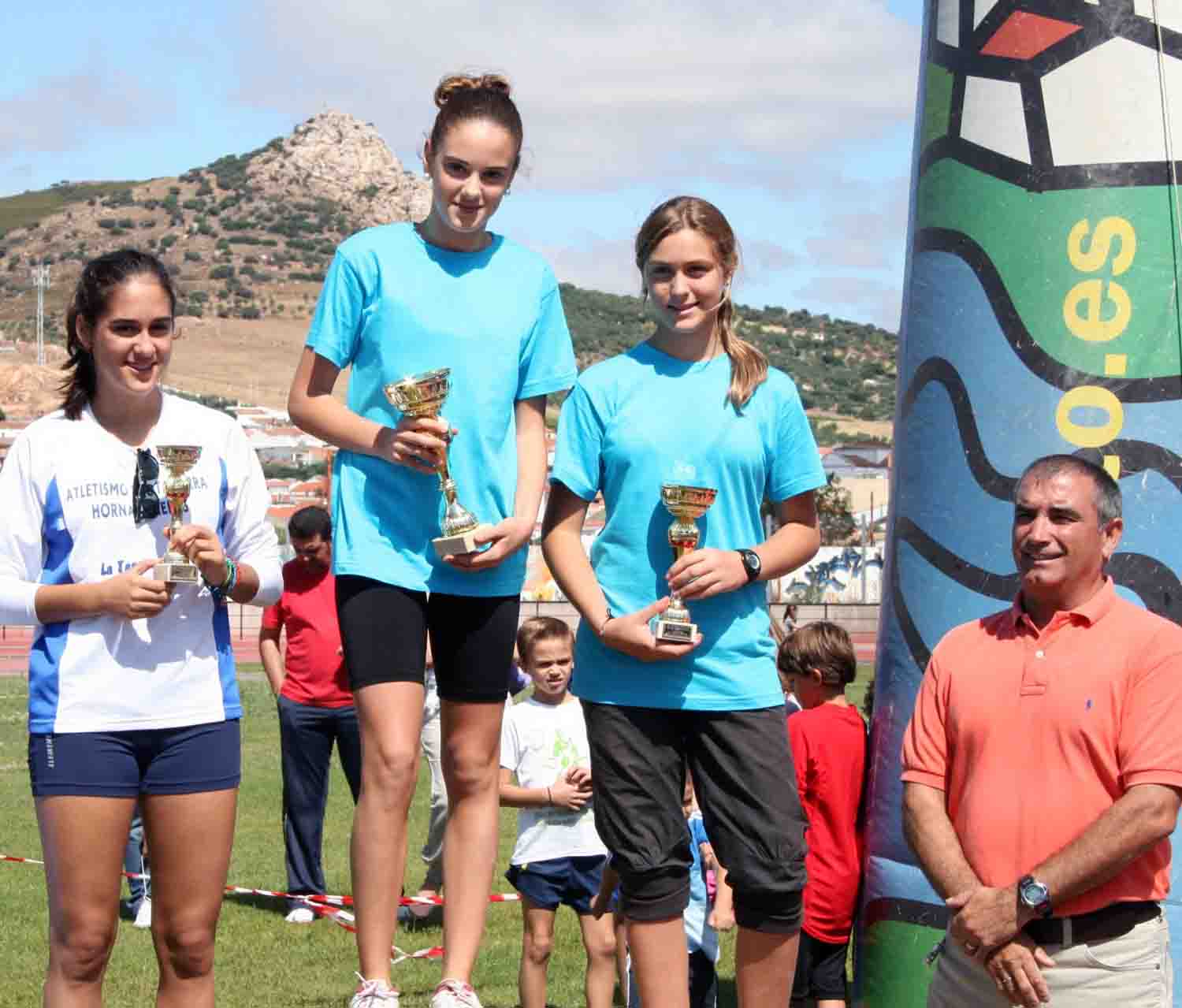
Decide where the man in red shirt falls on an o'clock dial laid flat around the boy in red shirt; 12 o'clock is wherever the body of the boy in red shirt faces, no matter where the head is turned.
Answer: The man in red shirt is roughly at 12 o'clock from the boy in red shirt.

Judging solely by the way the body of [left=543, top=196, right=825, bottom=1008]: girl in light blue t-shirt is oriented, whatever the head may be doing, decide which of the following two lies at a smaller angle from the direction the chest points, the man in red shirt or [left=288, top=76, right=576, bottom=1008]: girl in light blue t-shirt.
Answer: the girl in light blue t-shirt

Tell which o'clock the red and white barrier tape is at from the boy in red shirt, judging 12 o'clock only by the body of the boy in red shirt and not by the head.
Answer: The red and white barrier tape is roughly at 12 o'clock from the boy in red shirt.

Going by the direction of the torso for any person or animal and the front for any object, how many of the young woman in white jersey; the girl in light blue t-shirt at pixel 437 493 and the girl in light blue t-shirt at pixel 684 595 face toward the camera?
3

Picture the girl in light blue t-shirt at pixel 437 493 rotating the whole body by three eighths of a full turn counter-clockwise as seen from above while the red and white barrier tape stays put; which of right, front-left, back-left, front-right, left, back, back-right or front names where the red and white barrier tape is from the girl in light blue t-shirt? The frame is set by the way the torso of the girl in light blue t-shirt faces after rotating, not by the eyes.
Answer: front-left

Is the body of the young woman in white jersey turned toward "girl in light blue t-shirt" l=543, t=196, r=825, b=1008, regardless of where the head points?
no

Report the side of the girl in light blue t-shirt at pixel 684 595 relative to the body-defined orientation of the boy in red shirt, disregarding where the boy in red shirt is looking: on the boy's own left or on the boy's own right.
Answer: on the boy's own left

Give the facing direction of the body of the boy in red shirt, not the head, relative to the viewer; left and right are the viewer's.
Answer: facing away from the viewer and to the left of the viewer

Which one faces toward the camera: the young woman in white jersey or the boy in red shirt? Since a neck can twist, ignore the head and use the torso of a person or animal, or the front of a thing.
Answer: the young woman in white jersey

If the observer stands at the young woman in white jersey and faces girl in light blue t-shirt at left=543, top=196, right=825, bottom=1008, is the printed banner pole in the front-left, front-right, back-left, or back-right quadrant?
front-left

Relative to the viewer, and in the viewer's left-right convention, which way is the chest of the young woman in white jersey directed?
facing the viewer

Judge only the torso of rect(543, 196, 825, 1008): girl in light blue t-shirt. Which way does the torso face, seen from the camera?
toward the camera

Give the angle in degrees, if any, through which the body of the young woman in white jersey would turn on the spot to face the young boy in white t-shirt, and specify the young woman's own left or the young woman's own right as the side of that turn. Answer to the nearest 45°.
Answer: approximately 135° to the young woman's own left

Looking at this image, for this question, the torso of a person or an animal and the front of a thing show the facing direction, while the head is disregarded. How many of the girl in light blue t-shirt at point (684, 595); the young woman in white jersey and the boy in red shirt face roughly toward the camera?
2

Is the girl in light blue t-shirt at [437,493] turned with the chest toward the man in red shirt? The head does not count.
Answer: no

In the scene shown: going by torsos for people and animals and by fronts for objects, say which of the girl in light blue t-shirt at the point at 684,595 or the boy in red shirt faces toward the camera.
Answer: the girl in light blue t-shirt

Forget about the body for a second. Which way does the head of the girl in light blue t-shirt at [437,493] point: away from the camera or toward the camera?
toward the camera

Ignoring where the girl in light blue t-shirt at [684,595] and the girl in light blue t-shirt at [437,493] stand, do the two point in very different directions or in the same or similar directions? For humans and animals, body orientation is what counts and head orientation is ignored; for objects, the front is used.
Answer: same or similar directions

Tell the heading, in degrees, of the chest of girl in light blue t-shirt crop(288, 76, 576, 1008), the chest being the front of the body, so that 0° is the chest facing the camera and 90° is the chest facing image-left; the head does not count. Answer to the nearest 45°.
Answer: approximately 0°

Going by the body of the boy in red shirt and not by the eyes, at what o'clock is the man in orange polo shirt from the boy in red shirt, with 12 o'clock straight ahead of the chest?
The man in orange polo shirt is roughly at 7 o'clock from the boy in red shirt.
